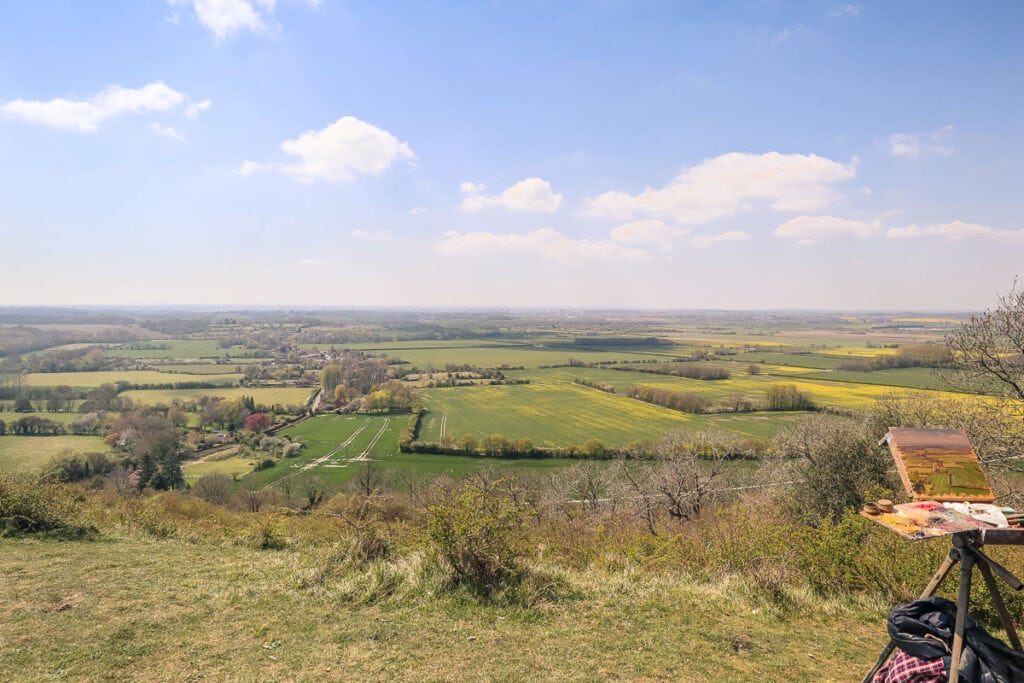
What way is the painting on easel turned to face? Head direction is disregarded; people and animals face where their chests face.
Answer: toward the camera

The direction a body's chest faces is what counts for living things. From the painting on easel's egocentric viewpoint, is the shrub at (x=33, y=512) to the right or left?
on its right

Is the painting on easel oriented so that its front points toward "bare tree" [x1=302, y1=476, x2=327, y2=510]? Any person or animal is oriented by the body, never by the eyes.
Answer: no

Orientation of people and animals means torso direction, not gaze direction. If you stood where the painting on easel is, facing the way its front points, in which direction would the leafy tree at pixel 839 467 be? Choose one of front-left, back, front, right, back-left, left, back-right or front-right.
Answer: back

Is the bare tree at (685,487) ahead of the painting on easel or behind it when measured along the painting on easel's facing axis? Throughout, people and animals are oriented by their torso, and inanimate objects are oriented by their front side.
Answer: behind

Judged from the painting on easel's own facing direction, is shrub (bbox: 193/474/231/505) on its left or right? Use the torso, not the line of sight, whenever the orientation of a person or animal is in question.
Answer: on its right
